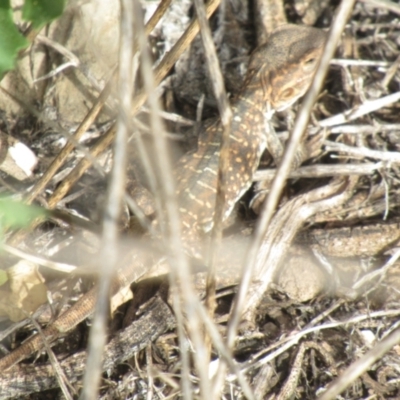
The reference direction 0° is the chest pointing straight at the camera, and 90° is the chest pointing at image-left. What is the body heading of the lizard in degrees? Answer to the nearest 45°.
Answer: approximately 225°
